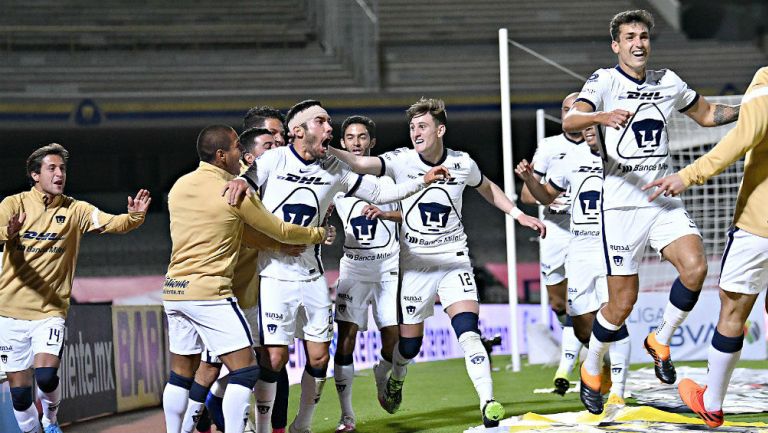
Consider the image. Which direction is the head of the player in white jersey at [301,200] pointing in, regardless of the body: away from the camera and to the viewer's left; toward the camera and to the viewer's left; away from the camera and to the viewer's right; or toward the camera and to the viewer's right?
toward the camera and to the viewer's right

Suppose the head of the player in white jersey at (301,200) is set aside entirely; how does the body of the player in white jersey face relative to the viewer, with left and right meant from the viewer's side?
facing the viewer and to the right of the viewer

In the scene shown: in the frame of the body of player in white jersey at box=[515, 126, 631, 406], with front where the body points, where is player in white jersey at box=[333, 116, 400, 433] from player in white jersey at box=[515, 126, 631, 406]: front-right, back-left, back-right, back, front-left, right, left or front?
front-right

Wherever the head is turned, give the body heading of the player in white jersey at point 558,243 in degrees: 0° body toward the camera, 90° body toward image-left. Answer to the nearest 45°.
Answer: approximately 45°

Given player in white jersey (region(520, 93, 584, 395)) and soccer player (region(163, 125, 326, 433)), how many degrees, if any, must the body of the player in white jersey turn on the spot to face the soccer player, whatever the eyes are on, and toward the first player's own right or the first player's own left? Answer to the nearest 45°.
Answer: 0° — they already face them

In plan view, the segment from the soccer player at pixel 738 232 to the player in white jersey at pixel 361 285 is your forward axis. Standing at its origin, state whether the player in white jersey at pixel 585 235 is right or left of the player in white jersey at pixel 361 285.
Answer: right

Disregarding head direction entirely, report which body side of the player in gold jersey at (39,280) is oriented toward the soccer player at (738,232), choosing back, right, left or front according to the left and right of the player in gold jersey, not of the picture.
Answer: front

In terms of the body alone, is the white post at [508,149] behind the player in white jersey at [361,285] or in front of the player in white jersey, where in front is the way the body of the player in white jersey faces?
behind
